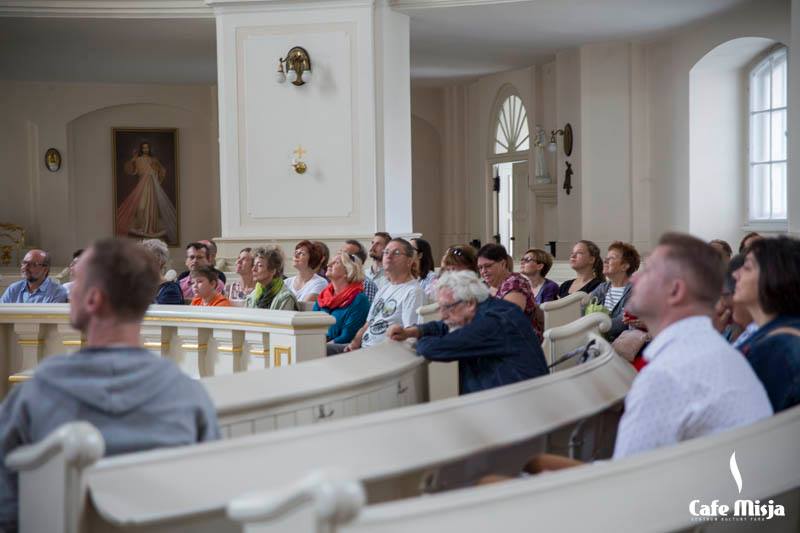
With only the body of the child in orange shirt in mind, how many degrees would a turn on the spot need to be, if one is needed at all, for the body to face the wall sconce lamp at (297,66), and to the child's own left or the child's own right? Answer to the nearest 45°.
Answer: approximately 135° to the child's own right

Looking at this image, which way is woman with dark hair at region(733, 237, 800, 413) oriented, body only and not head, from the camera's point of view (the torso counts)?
to the viewer's left

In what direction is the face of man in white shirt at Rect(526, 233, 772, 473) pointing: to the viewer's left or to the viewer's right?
to the viewer's left

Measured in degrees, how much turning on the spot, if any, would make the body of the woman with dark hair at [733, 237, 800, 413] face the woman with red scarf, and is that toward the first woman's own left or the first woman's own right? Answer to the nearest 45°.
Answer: approximately 45° to the first woman's own right

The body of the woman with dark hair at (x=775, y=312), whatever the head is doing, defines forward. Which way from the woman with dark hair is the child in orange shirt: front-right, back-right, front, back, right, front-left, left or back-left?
front-right

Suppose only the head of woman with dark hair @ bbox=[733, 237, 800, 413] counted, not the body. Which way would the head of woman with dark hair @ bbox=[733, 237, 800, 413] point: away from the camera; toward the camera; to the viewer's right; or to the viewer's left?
to the viewer's left

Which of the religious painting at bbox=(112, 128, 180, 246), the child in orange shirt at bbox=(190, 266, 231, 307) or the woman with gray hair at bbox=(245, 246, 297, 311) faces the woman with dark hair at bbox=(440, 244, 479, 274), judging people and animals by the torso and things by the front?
the religious painting
